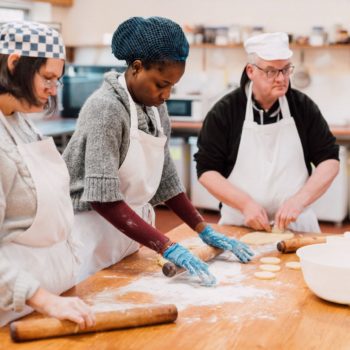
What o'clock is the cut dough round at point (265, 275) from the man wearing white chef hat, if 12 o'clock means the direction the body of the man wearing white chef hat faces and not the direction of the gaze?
The cut dough round is roughly at 12 o'clock from the man wearing white chef hat.

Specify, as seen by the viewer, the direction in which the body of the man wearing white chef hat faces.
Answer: toward the camera

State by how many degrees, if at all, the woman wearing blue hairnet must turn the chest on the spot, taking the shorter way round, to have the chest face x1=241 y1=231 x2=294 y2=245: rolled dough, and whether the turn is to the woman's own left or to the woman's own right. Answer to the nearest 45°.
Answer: approximately 90° to the woman's own left

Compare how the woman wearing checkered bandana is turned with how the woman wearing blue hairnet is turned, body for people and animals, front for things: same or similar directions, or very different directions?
same or similar directions

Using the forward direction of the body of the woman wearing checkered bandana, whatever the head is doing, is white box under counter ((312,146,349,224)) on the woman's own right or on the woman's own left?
on the woman's own left

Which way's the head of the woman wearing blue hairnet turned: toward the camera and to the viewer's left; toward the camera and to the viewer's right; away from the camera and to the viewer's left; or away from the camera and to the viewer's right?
toward the camera and to the viewer's right

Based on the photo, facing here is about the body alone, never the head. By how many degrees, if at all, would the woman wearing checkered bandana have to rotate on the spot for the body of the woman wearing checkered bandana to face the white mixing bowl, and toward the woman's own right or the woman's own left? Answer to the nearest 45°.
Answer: approximately 45° to the woman's own left

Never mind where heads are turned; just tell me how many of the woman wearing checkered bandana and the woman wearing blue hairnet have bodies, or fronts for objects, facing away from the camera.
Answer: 0

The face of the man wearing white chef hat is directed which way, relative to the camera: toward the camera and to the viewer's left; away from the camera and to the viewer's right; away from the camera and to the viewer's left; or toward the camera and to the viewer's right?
toward the camera and to the viewer's right

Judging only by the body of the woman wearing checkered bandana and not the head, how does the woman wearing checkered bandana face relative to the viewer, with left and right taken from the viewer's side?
facing the viewer and to the right of the viewer

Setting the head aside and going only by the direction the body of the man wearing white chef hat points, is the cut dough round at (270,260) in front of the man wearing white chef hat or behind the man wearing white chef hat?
in front

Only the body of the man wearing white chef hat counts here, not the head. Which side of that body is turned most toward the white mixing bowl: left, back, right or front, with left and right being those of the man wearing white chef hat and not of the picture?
front

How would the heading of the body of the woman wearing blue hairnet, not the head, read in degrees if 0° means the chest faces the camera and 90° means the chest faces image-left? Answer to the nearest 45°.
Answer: approximately 315°

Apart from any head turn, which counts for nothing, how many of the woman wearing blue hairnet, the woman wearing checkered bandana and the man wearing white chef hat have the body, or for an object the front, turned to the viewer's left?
0
